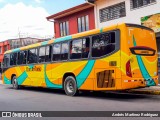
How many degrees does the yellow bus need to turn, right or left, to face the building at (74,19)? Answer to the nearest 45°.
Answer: approximately 45° to its right

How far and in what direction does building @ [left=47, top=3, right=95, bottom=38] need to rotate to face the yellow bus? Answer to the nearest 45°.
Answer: approximately 45° to its left

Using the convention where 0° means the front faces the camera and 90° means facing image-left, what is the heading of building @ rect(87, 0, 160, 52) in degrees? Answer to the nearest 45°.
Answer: approximately 45°

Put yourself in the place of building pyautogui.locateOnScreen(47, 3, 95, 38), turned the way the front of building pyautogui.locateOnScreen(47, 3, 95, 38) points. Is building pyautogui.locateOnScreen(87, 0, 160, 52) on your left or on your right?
on your left

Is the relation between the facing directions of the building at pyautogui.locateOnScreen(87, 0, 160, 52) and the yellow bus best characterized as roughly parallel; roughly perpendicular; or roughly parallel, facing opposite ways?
roughly perpendicular

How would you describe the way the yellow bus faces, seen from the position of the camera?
facing away from the viewer and to the left of the viewer

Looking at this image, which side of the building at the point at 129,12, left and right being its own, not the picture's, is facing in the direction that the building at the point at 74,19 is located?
right

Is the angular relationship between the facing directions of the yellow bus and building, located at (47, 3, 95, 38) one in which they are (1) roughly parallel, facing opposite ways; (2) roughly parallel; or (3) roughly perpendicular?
roughly perpendicular

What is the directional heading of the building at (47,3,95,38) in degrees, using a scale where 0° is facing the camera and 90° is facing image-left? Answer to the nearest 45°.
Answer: approximately 45°
